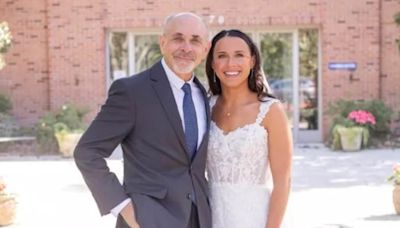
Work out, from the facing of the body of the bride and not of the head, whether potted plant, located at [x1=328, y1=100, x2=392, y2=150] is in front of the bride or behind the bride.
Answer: behind

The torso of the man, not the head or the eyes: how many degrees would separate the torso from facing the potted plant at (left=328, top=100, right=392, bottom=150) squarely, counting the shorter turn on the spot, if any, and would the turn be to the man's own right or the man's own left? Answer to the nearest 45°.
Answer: approximately 135° to the man's own left

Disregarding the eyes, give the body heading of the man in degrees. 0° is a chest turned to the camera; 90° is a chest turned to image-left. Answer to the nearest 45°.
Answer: approximately 315°

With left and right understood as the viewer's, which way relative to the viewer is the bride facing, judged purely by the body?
facing the viewer and to the left of the viewer

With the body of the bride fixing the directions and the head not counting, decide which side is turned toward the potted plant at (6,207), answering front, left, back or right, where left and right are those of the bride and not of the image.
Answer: right

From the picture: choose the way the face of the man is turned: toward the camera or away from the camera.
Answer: toward the camera

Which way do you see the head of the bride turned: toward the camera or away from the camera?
toward the camera

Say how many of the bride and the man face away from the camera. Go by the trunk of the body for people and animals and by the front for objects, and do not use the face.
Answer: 0

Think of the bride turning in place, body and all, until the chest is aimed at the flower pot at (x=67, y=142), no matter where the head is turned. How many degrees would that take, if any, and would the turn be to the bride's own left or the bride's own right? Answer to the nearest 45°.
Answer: approximately 135° to the bride's own right
